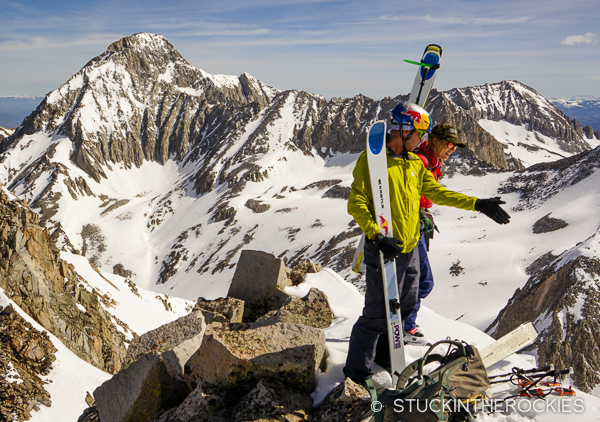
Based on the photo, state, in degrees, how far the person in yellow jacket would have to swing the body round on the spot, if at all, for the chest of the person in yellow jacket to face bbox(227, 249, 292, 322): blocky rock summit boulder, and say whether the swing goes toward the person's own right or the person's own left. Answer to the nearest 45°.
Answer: approximately 180°

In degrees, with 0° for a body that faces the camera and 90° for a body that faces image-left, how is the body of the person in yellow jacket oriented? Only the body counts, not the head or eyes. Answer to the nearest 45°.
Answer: approximately 315°

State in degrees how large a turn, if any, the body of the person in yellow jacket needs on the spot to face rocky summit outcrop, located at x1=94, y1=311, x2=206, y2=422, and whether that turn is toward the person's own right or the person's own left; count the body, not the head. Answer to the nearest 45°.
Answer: approximately 135° to the person's own right

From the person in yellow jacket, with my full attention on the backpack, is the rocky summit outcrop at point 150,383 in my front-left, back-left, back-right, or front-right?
back-right
